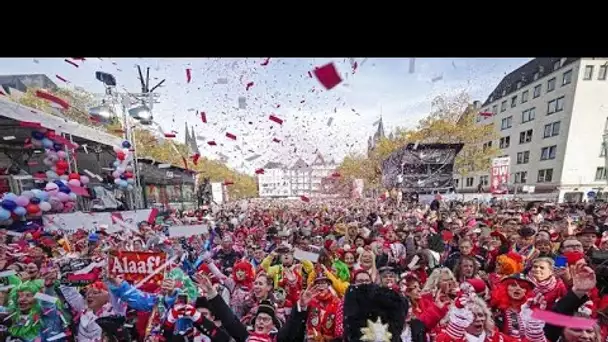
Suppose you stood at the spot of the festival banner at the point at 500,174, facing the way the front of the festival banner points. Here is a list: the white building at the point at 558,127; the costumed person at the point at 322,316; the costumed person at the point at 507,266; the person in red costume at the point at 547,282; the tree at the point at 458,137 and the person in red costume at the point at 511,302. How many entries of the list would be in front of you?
4

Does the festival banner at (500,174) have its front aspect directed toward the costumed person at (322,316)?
yes

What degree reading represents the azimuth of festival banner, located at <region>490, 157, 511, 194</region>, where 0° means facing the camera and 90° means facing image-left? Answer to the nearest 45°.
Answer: approximately 0°

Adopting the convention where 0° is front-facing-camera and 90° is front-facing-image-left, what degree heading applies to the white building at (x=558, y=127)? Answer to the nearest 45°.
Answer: approximately 45°

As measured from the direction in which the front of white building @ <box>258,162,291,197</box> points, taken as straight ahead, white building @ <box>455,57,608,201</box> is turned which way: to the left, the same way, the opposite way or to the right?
to the right

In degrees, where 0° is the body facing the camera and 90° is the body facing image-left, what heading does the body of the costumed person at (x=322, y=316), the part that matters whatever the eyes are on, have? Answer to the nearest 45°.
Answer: approximately 0°

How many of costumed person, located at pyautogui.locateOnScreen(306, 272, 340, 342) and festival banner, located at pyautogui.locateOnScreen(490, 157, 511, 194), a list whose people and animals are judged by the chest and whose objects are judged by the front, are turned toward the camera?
2
